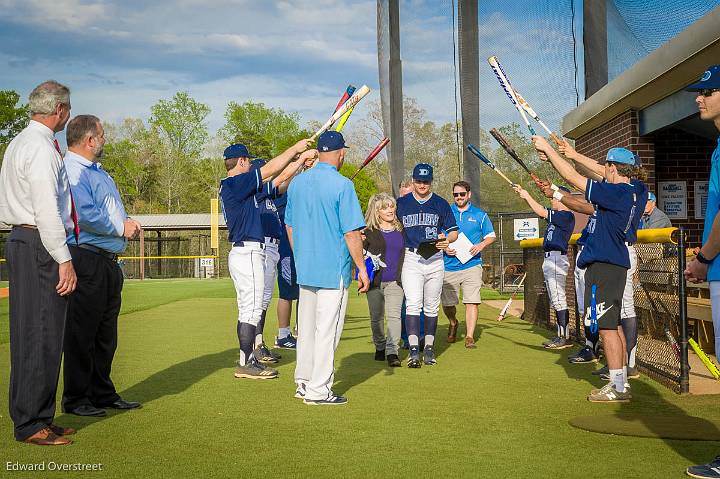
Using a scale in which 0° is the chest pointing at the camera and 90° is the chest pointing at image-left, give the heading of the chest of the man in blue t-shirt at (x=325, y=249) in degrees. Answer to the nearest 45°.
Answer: approximately 225°

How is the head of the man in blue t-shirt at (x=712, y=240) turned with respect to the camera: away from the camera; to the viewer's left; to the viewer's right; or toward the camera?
to the viewer's left

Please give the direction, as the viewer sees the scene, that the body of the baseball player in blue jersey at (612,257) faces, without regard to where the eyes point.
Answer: to the viewer's left

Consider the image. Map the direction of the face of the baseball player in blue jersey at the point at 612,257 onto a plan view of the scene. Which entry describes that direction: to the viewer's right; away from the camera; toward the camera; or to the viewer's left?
to the viewer's left

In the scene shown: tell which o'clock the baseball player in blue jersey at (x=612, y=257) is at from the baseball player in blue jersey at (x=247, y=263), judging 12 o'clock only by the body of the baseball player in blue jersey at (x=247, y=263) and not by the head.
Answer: the baseball player in blue jersey at (x=612, y=257) is roughly at 1 o'clock from the baseball player in blue jersey at (x=247, y=263).

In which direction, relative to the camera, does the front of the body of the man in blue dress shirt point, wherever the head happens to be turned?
to the viewer's right

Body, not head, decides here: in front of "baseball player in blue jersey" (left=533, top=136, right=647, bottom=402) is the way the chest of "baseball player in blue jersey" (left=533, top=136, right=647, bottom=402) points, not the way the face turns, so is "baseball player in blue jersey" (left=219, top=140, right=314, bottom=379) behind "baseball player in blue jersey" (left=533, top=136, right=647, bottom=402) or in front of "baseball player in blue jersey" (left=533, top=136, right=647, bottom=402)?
in front

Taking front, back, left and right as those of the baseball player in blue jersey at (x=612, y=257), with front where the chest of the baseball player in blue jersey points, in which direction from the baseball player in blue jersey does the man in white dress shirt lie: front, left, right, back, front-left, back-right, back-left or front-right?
front-left

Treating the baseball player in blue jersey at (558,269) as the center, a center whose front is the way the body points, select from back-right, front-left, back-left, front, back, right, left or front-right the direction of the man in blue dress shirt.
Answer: front-left

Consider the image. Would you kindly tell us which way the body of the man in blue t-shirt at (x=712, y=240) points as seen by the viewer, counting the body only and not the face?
to the viewer's left

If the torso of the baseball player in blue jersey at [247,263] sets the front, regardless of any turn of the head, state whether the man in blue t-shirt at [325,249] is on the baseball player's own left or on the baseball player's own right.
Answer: on the baseball player's own right

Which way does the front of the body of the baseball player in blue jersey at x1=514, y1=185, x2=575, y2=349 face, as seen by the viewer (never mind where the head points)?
to the viewer's left
